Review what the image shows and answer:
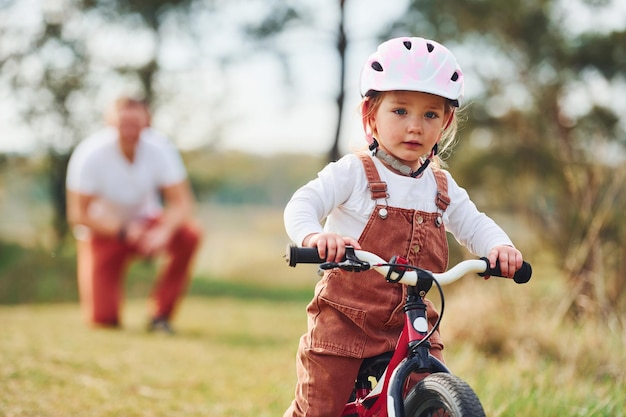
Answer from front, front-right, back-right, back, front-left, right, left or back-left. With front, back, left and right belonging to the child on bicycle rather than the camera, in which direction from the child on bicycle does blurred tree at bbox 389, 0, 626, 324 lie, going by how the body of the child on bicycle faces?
back-left

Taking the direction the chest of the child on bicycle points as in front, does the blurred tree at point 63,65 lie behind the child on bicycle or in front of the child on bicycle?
behind

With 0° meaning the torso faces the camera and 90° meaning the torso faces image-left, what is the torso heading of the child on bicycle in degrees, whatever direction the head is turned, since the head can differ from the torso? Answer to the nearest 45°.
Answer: approximately 315°

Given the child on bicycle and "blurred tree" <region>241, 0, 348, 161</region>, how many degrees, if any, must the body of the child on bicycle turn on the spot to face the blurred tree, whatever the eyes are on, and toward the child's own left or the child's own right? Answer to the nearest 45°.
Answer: approximately 135° to the child's own left
